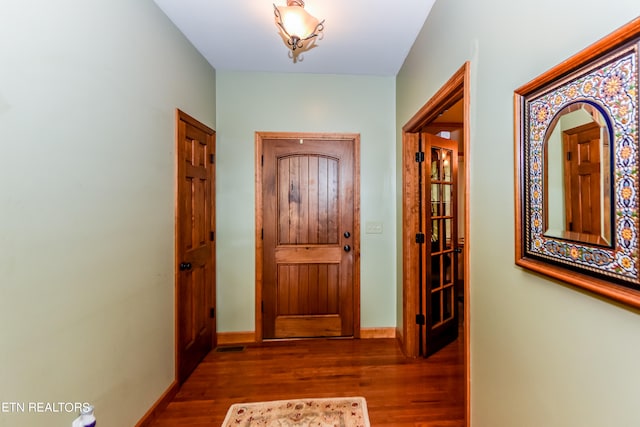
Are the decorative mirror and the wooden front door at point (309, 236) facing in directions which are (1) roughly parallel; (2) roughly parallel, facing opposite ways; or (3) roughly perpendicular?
roughly perpendicular

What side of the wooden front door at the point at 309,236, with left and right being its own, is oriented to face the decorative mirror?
front

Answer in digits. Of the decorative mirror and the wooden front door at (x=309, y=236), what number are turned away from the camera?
0

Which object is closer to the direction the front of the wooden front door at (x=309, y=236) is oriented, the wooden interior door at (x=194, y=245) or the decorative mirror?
the decorative mirror

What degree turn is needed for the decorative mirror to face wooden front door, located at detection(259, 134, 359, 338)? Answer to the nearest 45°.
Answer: approximately 90° to its right

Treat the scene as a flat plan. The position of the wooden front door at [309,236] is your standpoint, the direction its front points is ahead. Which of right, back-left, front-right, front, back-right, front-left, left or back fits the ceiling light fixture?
front

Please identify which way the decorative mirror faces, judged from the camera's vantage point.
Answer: facing the viewer and to the left of the viewer

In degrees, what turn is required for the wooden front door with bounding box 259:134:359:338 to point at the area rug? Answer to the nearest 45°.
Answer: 0° — it already faces it

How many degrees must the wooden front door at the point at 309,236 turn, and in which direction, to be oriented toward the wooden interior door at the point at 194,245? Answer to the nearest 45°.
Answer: approximately 45° to its right

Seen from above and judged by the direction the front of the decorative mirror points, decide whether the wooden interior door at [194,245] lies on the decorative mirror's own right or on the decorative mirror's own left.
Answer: on the decorative mirror's own right

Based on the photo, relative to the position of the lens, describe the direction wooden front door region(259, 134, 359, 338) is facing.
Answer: facing the viewer
